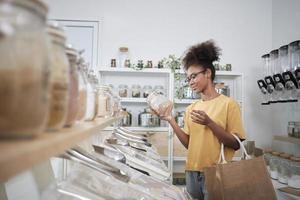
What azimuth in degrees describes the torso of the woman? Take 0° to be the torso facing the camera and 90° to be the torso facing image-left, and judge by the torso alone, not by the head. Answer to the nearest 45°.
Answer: approximately 45°

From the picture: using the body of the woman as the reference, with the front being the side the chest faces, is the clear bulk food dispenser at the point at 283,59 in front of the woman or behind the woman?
behind

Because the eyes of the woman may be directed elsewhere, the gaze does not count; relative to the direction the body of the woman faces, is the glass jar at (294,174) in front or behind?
behind

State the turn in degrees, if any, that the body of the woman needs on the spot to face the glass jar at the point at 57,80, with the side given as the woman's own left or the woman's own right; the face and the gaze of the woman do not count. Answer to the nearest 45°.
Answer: approximately 45° to the woman's own left

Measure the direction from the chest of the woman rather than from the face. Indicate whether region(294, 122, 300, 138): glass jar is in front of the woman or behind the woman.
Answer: behind

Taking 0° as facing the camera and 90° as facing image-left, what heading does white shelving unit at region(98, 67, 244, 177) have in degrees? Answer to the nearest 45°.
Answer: approximately 0°

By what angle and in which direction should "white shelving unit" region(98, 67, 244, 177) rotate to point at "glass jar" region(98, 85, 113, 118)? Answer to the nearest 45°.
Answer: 0° — it already faces it
